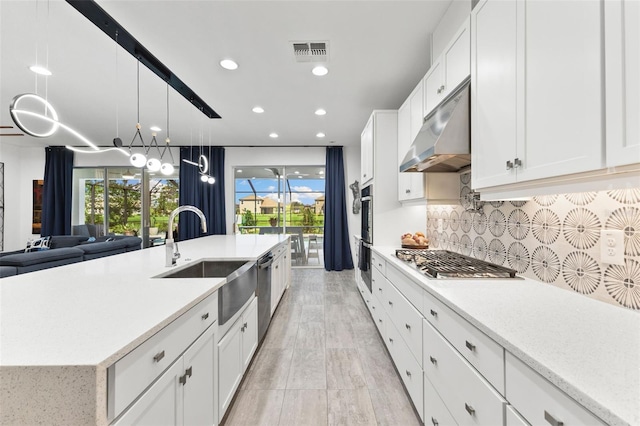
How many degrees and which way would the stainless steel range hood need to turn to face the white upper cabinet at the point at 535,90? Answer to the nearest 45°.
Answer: approximately 90° to its left

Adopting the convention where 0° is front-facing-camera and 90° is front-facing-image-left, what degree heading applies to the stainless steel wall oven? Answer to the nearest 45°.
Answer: approximately 90°

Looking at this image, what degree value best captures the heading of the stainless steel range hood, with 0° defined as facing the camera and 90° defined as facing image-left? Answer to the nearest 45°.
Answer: approximately 45°

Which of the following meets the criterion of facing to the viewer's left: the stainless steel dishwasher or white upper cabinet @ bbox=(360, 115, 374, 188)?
the white upper cabinet

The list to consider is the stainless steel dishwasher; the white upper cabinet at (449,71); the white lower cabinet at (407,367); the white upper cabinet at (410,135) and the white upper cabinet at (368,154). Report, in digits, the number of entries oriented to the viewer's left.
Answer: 4

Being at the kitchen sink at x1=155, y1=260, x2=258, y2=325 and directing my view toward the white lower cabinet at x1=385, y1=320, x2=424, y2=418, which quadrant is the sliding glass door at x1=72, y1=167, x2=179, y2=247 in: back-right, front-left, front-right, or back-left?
back-left

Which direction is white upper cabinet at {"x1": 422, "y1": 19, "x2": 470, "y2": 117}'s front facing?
to the viewer's left

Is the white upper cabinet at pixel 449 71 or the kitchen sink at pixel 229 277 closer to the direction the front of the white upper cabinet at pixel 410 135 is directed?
the kitchen sink

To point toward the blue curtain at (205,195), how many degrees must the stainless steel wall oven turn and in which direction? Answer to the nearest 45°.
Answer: approximately 45° to its right

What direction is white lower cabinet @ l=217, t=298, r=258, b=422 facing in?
to the viewer's right

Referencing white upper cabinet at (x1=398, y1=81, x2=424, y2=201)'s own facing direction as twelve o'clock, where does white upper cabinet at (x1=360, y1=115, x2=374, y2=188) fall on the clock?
white upper cabinet at (x1=360, y1=115, x2=374, y2=188) is roughly at 2 o'clock from white upper cabinet at (x1=398, y1=81, x2=424, y2=201).
